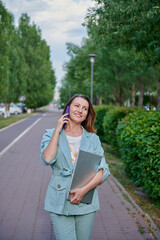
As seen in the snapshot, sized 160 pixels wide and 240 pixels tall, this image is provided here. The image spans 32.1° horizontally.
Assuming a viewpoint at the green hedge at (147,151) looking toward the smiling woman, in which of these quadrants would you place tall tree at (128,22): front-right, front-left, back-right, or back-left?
back-right

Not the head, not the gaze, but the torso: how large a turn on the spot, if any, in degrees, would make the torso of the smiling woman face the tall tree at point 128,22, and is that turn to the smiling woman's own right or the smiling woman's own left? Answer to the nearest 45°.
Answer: approximately 180°

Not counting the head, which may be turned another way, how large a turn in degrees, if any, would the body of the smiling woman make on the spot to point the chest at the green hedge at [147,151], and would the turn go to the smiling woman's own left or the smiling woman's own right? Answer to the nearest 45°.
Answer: approximately 135° to the smiling woman's own left

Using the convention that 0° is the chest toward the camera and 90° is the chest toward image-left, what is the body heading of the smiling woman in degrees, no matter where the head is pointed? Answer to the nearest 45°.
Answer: approximately 0°
